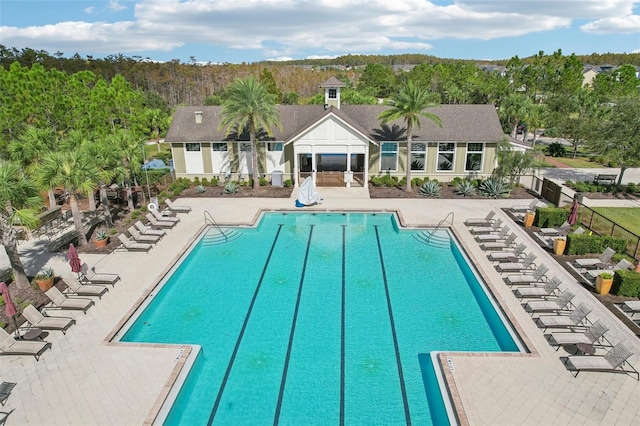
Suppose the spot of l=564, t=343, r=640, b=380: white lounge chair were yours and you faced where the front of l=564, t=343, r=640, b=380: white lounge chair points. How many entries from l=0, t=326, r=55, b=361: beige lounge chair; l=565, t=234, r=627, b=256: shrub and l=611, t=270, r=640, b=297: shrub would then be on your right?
2

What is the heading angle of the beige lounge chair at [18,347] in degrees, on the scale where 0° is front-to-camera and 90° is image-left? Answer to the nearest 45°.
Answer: approximately 270°

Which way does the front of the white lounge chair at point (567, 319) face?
to the viewer's left

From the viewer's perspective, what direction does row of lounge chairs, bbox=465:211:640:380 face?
to the viewer's left

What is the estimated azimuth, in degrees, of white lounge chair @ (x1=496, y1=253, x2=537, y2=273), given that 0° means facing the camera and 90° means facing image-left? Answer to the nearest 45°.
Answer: approximately 90°

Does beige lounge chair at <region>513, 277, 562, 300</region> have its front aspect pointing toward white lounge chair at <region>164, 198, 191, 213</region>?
yes

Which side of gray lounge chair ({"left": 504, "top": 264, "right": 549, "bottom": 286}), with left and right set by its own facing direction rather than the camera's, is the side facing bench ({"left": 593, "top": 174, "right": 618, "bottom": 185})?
right

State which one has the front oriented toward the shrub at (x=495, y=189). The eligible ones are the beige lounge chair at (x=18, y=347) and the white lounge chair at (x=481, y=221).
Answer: the beige lounge chair at (x=18, y=347)

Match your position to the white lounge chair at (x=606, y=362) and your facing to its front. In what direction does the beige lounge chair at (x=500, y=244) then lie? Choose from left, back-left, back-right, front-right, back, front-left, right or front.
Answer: front-right

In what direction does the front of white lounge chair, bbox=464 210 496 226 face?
to the viewer's left

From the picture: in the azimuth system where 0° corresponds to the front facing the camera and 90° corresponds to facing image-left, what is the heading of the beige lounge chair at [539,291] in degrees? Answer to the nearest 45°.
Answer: approximately 90°

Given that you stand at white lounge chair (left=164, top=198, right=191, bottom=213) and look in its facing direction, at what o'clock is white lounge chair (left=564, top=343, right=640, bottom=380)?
white lounge chair (left=564, top=343, right=640, bottom=380) is roughly at 2 o'clock from white lounge chair (left=164, top=198, right=191, bottom=213).

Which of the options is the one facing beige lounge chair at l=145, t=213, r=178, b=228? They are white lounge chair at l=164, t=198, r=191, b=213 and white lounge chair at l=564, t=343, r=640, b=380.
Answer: white lounge chair at l=564, t=343, r=640, b=380

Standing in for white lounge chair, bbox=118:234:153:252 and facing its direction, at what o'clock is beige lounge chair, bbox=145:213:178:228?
beige lounge chair, bbox=145:213:178:228 is roughly at 10 o'clock from white lounge chair, bbox=118:234:153:252.

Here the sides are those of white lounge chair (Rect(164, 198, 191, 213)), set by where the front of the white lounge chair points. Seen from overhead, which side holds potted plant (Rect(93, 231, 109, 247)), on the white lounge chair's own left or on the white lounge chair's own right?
on the white lounge chair's own right

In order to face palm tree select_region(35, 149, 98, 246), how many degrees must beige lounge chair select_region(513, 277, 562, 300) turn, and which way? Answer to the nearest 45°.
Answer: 0° — it already faces it

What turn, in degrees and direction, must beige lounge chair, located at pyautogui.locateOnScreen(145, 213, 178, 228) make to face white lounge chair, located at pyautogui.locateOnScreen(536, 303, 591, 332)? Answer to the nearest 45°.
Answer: approximately 45° to its right
